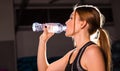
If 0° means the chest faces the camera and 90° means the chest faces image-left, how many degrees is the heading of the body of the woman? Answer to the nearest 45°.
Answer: approximately 90°

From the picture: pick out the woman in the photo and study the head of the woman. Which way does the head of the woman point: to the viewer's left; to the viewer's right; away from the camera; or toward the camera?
to the viewer's left
